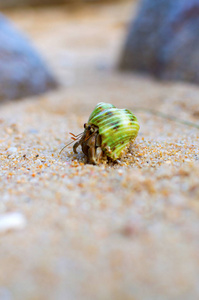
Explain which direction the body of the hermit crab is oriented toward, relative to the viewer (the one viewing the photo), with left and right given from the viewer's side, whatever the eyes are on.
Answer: facing the viewer and to the left of the viewer

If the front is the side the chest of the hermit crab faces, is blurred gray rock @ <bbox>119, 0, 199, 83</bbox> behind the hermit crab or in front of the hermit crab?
behind
